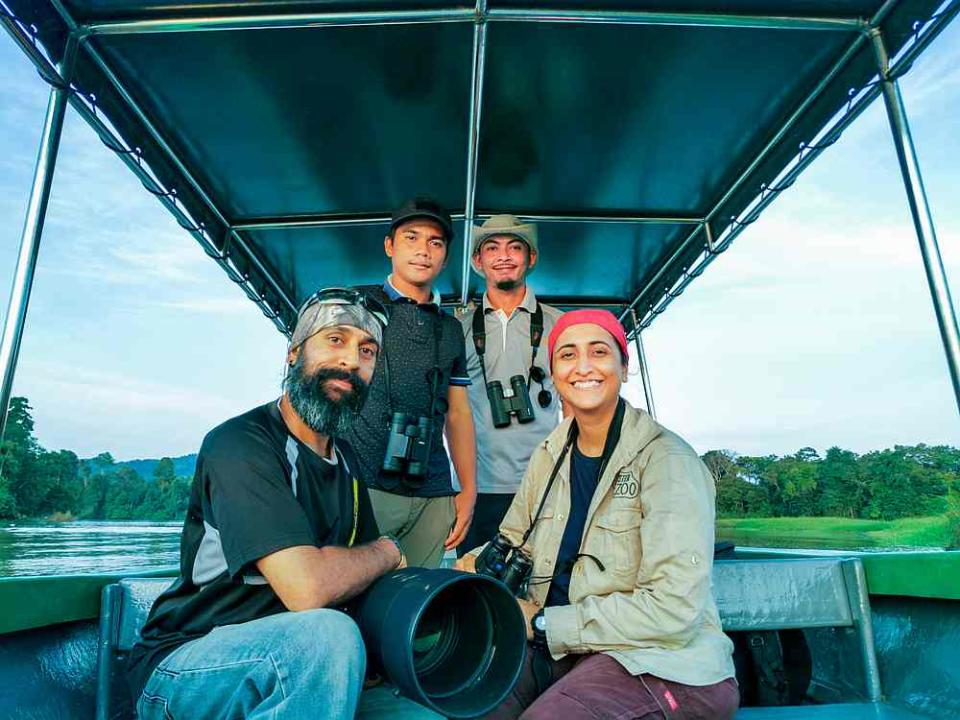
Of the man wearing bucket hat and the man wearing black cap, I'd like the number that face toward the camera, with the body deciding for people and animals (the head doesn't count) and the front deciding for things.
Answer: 2

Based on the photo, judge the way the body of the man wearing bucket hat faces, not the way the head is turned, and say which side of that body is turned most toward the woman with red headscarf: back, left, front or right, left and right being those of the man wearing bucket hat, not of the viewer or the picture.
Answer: front

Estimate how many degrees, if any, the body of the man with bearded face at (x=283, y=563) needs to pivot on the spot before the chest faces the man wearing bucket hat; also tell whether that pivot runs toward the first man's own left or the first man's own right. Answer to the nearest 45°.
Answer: approximately 90° to the first man's own left

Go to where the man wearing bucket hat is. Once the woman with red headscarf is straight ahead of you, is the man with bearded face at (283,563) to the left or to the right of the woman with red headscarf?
right

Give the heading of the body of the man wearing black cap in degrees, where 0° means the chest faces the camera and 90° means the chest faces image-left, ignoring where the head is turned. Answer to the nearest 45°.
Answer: approximately 0°

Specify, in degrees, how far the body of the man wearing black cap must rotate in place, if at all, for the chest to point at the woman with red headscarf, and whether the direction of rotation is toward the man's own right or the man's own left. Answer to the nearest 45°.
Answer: approximately 45° to the man's own left

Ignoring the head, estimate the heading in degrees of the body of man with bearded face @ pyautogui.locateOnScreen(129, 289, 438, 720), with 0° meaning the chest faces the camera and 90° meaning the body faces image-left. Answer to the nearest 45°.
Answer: approximately 315°
